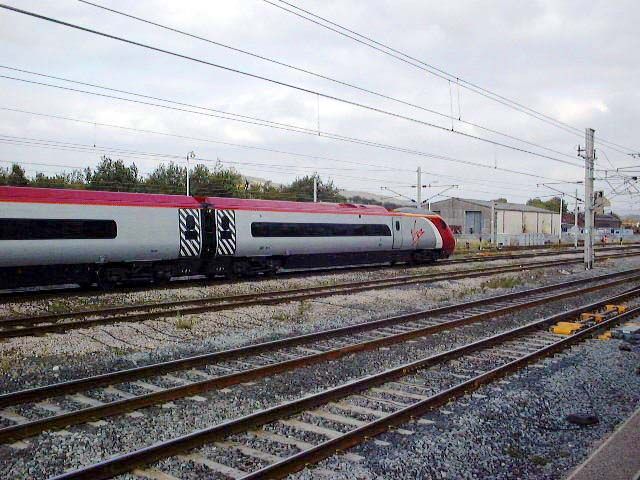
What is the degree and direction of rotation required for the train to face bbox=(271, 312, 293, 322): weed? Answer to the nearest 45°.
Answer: approximately 90° to its right

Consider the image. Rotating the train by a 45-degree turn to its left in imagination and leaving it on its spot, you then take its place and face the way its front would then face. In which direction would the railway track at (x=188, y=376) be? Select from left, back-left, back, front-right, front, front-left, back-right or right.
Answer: back

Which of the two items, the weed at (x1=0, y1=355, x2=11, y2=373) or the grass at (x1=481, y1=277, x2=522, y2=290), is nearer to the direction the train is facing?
the grass

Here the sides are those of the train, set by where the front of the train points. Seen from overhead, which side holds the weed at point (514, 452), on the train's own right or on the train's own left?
on the train's own right

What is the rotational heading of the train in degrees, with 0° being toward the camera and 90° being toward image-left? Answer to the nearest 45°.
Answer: approximately 225°

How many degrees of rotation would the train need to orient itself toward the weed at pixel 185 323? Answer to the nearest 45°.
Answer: approximately 135° to its right

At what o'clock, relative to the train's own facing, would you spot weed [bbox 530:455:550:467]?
The weed is roughly at 4 o'clock from the train.

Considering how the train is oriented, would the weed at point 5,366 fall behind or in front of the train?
behind
